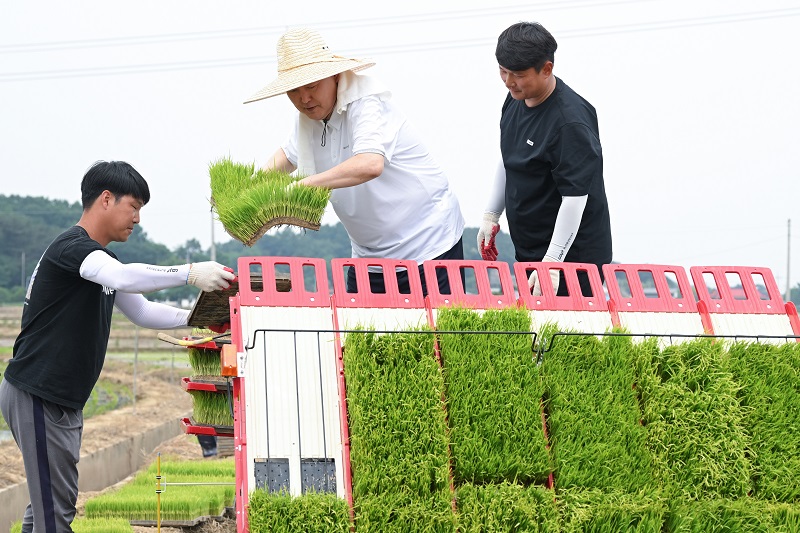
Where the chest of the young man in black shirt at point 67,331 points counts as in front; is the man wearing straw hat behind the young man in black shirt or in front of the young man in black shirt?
in front

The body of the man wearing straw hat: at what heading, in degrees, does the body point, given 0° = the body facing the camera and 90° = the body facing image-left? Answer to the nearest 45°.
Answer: approximately 45°

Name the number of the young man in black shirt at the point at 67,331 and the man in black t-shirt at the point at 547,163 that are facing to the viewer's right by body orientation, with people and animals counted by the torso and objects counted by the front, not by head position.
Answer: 1

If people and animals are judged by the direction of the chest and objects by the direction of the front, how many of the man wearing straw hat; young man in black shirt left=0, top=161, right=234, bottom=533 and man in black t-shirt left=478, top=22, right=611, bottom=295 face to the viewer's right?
1

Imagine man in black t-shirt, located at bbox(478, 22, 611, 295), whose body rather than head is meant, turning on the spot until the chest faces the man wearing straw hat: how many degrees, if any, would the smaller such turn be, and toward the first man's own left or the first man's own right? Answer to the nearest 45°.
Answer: approximately 45° to the first man's own right

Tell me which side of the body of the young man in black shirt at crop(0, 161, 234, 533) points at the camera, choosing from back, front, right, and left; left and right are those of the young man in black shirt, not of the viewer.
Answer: right

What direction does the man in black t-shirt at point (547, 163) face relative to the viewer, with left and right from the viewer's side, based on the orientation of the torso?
facing the viewer and to the left of the viewer

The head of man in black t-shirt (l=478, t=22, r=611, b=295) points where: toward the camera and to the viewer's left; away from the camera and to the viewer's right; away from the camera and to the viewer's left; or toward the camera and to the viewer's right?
toward the camera and to the viewer's left

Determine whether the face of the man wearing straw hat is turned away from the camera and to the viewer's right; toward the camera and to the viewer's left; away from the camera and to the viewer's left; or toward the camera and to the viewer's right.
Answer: toward the camera and to the viewer's left
